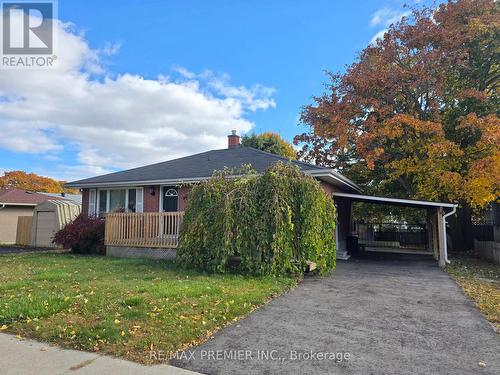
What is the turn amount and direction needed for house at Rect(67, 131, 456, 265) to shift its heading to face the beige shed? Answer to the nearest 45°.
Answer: approximately 90° to its right

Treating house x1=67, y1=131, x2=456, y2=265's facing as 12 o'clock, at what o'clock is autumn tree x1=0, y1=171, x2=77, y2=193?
The autumn tree is roughly at 3 o'clock from the house.

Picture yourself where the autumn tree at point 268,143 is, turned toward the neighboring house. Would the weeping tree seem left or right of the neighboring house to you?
left

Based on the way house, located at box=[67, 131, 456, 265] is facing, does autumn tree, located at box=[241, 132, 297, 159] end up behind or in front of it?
behind

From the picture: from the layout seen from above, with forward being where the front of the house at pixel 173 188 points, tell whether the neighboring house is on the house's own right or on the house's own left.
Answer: on the house's own right

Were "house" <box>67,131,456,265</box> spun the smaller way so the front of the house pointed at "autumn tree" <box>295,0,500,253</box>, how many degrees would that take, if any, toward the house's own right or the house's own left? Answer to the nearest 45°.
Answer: approximately 135° to the house's own left

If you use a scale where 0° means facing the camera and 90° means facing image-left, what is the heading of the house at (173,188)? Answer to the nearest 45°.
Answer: approximately 45°
